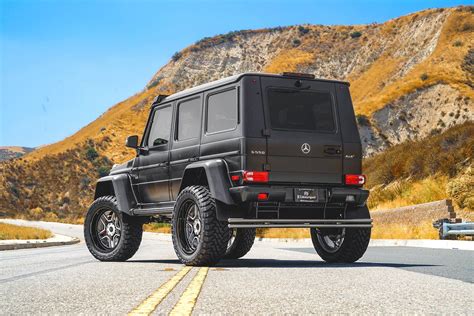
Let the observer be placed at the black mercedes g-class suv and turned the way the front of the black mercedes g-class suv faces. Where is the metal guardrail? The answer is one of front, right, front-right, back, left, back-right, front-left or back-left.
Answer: right

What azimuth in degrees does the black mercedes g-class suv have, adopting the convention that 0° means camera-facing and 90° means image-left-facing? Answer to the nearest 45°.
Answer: approximately 135°
